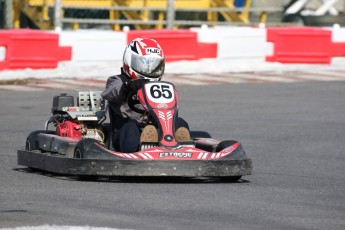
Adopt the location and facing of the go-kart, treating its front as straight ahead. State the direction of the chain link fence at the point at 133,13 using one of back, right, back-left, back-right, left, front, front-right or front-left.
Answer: back-left

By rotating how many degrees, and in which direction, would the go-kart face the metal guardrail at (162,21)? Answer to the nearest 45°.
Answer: approximately 135° to its left

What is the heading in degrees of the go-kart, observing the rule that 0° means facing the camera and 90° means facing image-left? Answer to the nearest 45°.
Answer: approximately 315°

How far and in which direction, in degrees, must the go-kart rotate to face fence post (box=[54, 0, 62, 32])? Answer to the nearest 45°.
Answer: approximately 135° to its left

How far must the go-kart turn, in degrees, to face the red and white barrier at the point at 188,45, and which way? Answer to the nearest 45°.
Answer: approximately 135° to its left

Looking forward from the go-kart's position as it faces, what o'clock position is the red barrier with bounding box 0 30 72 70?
The red barrier is roughly at 7 o'clock from the go-kart.

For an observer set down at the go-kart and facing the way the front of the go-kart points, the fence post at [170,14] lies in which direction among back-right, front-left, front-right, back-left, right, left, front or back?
back-left

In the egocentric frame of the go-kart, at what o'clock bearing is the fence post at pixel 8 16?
The fence post is roughly at 7 o'clock from the go-kart.
